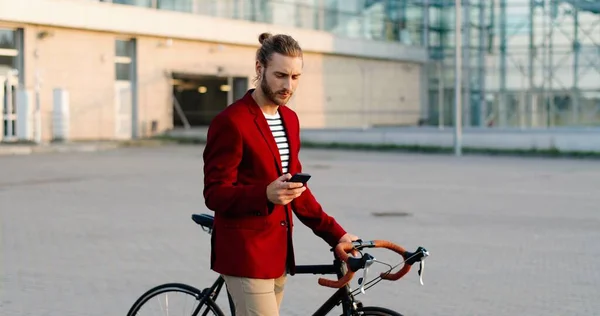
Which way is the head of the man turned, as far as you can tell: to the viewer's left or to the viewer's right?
to the viewer's right

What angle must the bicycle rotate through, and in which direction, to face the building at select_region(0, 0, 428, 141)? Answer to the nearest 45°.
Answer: approximately 135° to its left

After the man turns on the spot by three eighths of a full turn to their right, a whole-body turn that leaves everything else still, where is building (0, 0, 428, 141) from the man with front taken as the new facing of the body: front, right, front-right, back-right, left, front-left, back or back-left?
right

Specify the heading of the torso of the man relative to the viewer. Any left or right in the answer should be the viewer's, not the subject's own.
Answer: facing the viewer and to the right of the viewer
